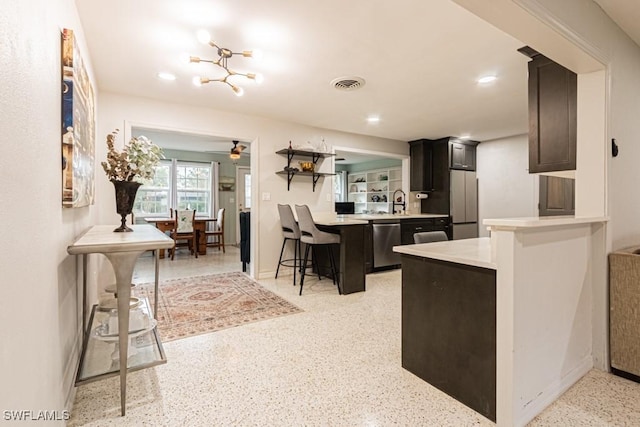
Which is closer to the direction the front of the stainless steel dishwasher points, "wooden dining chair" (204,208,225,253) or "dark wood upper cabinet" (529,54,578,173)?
the dark wood upper cabinet

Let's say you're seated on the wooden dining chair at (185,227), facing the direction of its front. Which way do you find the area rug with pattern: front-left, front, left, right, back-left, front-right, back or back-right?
back

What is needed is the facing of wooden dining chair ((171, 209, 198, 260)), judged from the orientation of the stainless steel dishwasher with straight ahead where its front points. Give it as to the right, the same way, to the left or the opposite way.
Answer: the opposite way

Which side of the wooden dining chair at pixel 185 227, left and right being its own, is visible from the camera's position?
back

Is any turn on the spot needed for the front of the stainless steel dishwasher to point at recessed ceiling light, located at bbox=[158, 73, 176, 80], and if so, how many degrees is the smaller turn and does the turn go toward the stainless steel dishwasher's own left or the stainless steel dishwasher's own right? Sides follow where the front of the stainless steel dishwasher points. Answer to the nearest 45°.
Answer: approximately 90° to the stainless steel dishwasher's own right

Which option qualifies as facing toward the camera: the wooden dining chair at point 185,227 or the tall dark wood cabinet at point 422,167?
the tall dark wood cabinet

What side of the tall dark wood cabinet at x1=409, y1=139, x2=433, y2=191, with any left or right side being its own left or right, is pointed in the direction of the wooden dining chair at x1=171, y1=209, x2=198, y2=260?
right

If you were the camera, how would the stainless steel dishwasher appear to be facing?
facing the viewer and to the right of the viewer

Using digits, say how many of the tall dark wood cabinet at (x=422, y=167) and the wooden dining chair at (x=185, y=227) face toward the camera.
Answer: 1

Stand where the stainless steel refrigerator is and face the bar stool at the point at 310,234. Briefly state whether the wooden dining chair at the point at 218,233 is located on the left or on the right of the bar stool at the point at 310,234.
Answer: right

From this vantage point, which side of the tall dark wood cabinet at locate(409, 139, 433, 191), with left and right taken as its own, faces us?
front

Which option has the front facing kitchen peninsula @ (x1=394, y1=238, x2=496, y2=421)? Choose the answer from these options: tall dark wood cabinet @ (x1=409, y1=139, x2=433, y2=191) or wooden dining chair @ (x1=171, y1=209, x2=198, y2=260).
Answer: the tall dark wood cabinet

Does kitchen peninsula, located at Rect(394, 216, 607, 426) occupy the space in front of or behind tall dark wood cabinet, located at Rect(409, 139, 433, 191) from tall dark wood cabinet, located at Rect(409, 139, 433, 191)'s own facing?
in front

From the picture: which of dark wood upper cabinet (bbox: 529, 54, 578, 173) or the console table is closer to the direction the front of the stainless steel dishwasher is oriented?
the dark wood upper cabinet

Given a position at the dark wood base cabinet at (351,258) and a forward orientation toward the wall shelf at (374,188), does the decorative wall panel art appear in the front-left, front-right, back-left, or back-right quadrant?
back-left
